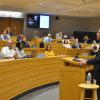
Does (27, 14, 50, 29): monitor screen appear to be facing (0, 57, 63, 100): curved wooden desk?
yes

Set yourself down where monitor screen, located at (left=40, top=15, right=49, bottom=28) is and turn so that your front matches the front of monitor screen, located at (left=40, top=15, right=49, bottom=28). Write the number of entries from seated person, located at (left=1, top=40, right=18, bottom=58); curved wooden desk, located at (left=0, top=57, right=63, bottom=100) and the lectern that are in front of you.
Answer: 3

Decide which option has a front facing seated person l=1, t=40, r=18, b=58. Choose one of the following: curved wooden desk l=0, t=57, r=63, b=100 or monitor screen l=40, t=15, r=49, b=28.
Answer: the monitor screen

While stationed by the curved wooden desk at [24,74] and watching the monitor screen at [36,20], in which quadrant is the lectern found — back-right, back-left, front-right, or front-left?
back-right

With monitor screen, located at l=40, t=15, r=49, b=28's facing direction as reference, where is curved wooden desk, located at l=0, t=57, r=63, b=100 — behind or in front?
in front

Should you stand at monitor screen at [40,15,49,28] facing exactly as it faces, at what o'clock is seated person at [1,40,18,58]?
The seated person is roughly at 12 o'clock from the monitor screen.

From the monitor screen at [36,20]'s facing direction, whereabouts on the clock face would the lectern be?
The lectern is roughly at 12 o'clock from the monitor screen.
